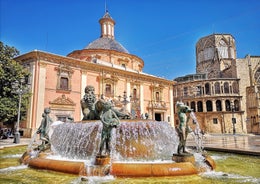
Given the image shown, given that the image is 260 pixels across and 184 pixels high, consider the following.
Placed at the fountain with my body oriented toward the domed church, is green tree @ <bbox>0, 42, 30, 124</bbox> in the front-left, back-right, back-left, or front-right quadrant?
front-left

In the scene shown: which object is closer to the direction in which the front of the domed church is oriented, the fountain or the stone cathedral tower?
the fountain

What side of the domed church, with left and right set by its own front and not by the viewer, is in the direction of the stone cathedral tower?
left

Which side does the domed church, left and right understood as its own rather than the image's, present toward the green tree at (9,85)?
right

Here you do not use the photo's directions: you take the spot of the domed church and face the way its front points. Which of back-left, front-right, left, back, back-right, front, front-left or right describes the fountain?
front-right

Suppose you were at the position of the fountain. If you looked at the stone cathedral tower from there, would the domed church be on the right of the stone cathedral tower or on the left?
left

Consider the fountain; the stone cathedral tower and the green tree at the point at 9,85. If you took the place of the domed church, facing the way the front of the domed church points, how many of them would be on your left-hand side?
1
